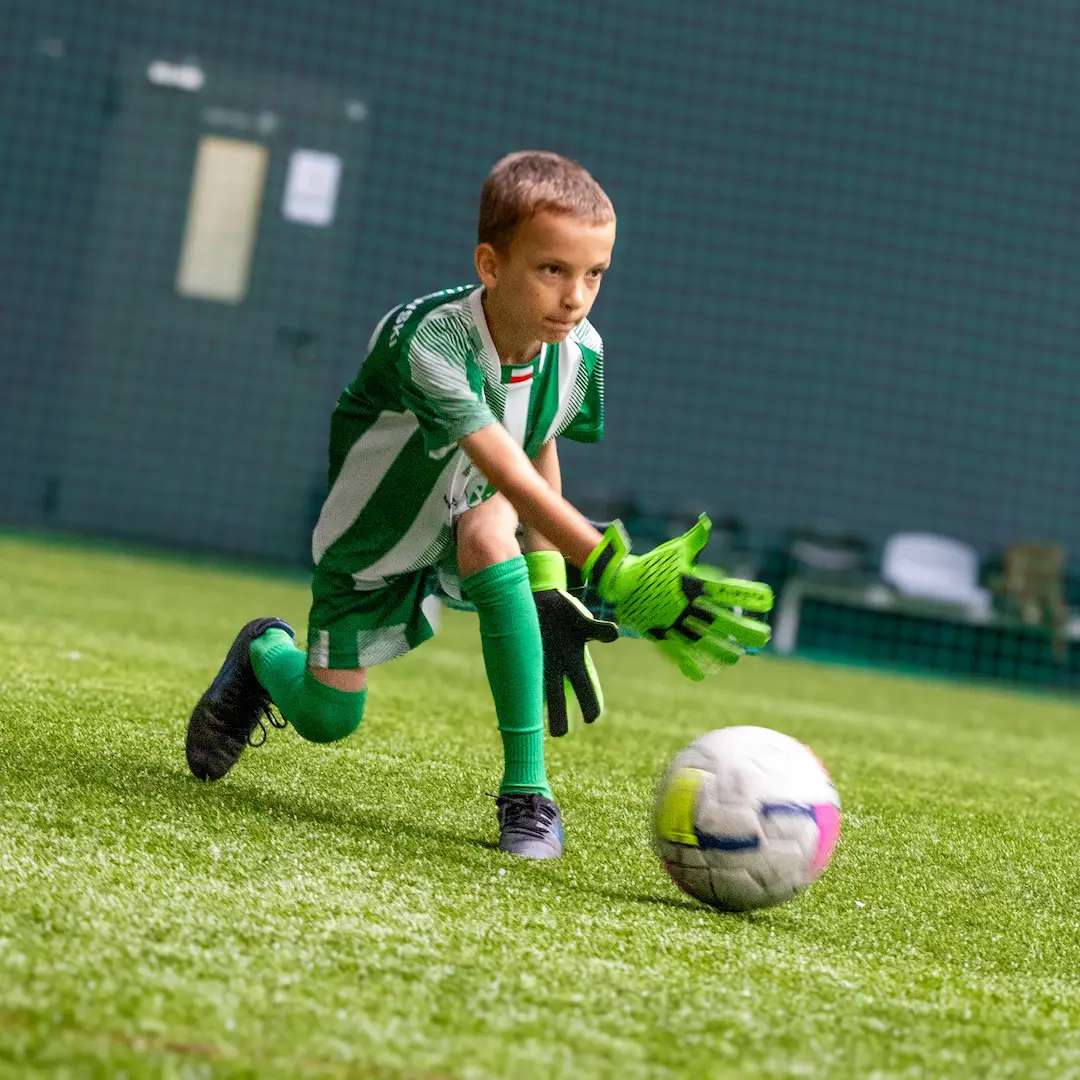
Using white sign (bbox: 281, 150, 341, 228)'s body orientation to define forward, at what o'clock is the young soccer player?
The young soccer player is roughly at 12 o'clock from the white sign.

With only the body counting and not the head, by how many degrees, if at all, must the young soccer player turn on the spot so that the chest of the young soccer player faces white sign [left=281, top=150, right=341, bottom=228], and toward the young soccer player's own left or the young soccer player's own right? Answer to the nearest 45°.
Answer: approximately 135° to the young soccer player's own left

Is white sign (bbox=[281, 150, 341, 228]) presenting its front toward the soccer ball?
yes

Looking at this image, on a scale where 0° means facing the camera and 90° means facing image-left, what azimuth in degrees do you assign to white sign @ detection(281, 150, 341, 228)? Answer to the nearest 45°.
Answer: approximately 0°

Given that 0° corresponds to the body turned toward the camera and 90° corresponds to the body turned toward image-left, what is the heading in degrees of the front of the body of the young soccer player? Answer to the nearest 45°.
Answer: approximately 315°

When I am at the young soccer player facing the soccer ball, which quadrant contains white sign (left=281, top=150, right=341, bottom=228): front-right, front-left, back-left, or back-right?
back-left
